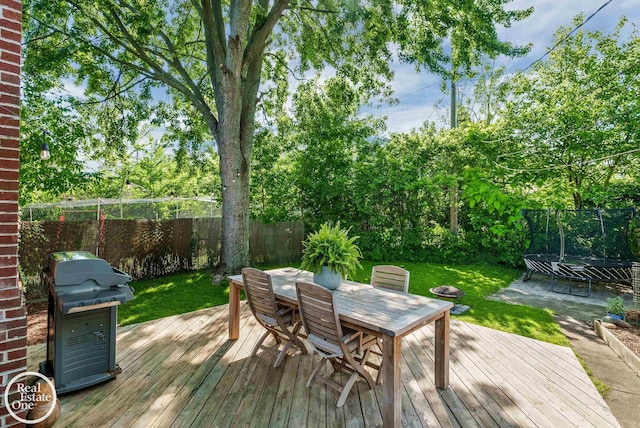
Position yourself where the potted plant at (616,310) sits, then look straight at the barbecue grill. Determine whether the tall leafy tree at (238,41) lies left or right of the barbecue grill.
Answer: right

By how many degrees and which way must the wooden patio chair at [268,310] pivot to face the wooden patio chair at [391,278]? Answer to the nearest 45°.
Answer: approximately 45° to its right

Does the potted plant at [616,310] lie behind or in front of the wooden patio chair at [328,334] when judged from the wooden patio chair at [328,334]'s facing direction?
in front

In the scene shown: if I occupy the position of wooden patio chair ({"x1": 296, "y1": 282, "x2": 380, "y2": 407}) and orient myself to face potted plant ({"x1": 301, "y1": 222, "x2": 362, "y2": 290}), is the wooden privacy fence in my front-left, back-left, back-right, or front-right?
front-left

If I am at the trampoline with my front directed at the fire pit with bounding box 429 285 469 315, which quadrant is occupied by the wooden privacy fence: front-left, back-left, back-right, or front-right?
front-right

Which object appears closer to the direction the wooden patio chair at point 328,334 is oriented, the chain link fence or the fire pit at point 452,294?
the fire pit

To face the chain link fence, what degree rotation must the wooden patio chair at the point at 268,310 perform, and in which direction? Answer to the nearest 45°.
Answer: approximately 90° to its left

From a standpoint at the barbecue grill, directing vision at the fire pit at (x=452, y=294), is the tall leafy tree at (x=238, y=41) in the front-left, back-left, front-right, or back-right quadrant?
front-left

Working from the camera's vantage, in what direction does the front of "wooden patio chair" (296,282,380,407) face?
facing away from the viewer and to the right of the viewer

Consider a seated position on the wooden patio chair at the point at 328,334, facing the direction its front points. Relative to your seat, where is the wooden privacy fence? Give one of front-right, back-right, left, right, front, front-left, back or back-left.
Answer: left

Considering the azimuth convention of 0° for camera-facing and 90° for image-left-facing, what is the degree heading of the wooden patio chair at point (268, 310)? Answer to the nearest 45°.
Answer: approximately 225°

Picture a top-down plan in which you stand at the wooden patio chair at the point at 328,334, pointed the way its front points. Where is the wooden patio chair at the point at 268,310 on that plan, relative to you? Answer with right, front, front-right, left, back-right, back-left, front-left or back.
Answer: left

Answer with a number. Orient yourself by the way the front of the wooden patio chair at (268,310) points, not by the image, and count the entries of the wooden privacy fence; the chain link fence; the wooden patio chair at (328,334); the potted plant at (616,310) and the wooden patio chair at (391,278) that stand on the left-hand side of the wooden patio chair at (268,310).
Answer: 2

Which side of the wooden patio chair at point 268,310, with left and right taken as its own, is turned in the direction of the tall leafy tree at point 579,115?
front

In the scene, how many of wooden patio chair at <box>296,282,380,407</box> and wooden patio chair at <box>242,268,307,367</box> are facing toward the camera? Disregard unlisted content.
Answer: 0

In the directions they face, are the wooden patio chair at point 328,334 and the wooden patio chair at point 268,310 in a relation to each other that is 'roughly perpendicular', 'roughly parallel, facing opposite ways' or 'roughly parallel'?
roughly parallel

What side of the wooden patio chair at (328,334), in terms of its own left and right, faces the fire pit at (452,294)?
front
